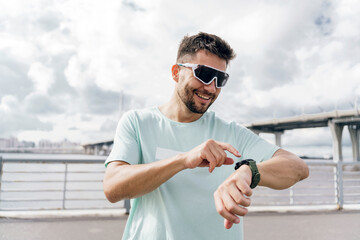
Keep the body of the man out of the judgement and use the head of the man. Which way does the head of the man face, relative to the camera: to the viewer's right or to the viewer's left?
to the viewer's right

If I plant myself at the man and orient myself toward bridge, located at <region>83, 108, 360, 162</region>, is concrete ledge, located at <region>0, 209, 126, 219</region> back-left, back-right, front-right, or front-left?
front-left

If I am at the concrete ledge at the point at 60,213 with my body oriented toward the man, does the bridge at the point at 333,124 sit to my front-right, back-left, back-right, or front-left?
back-left

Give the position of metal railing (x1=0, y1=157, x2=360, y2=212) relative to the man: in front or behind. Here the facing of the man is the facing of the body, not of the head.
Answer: behind

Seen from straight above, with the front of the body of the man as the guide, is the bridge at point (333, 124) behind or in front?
behind

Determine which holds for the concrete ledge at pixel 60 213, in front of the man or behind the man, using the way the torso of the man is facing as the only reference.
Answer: behind

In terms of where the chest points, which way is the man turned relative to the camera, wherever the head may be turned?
toward the camera

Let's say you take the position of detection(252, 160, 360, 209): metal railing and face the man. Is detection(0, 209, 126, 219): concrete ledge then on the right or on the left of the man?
right

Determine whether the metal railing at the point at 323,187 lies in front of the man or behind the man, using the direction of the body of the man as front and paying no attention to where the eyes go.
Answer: behind
